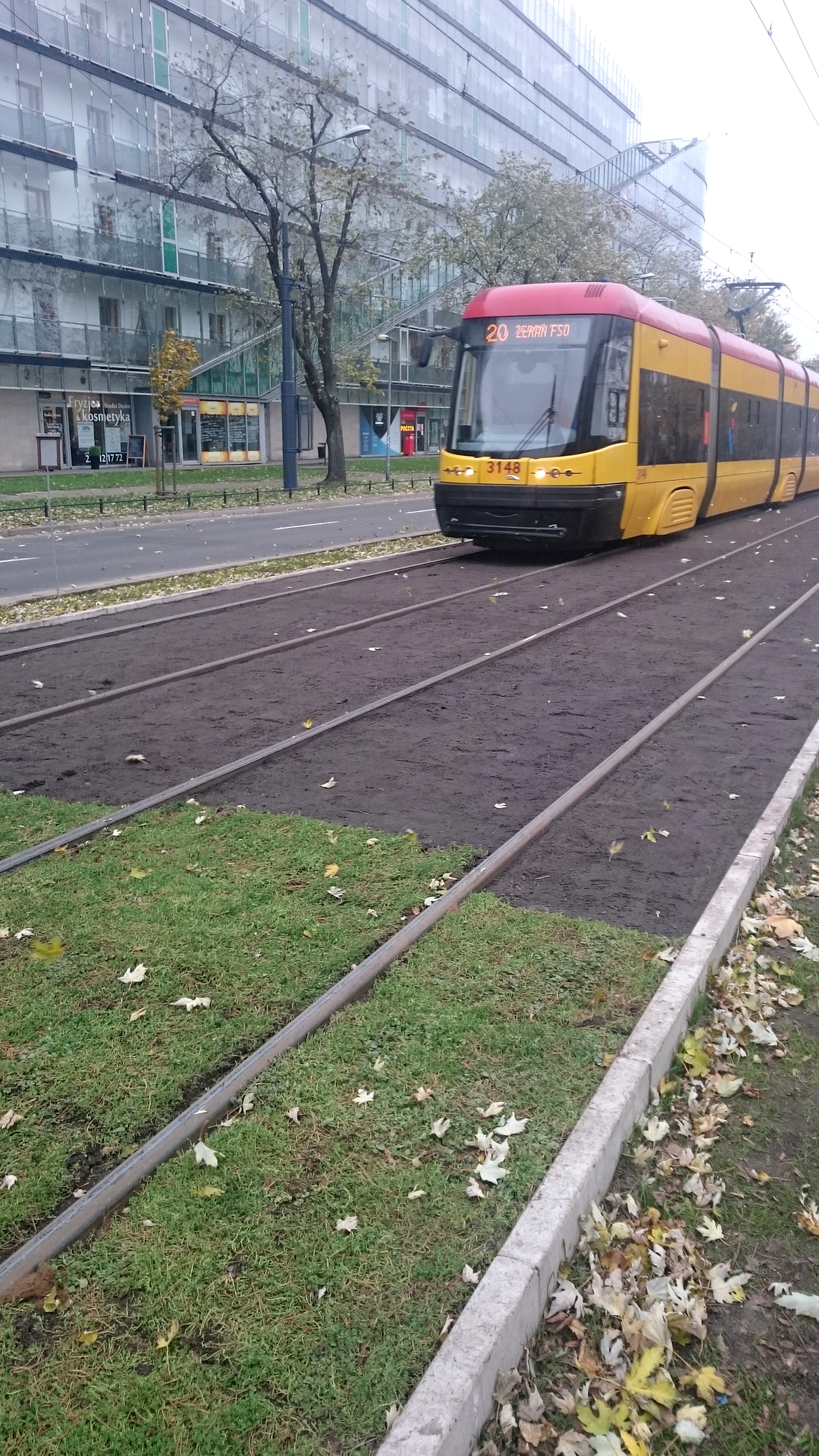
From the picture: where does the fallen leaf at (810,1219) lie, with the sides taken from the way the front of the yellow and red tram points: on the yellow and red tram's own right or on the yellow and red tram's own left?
on the yellow and red tram's own left

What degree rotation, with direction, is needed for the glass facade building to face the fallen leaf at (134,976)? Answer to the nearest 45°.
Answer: approximately 45° to its right

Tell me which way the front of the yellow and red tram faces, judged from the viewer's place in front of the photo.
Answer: facing the viewer and to the left of the viewer

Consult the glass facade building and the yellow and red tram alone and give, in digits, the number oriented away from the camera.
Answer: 0

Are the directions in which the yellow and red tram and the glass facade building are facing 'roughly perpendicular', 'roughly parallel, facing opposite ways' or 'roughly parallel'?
roughly perpendicular

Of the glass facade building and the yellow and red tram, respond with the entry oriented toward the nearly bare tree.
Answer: the glass facade building

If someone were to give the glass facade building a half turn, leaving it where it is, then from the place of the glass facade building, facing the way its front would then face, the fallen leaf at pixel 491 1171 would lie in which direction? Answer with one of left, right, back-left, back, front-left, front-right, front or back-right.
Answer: back-left

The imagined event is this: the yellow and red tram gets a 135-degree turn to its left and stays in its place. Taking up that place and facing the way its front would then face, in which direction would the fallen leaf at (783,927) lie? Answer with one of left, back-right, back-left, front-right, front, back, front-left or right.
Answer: right

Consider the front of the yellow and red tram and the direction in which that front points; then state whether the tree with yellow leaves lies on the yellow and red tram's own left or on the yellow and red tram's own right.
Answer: on the yellow and red tram's own right

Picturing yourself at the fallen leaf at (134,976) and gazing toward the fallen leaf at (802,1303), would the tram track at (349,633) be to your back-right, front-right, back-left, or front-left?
back-left

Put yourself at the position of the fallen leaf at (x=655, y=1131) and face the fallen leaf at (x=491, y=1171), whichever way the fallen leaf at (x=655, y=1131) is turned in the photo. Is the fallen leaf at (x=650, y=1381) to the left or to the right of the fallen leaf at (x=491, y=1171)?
left

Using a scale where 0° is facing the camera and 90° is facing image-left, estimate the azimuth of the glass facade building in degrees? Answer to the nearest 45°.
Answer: approximately 315°

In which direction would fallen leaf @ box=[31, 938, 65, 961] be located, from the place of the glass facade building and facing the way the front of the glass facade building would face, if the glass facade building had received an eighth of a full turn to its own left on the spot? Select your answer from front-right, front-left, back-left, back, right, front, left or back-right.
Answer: right

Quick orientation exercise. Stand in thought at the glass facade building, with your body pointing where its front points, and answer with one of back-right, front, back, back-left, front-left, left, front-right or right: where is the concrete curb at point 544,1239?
front-right
